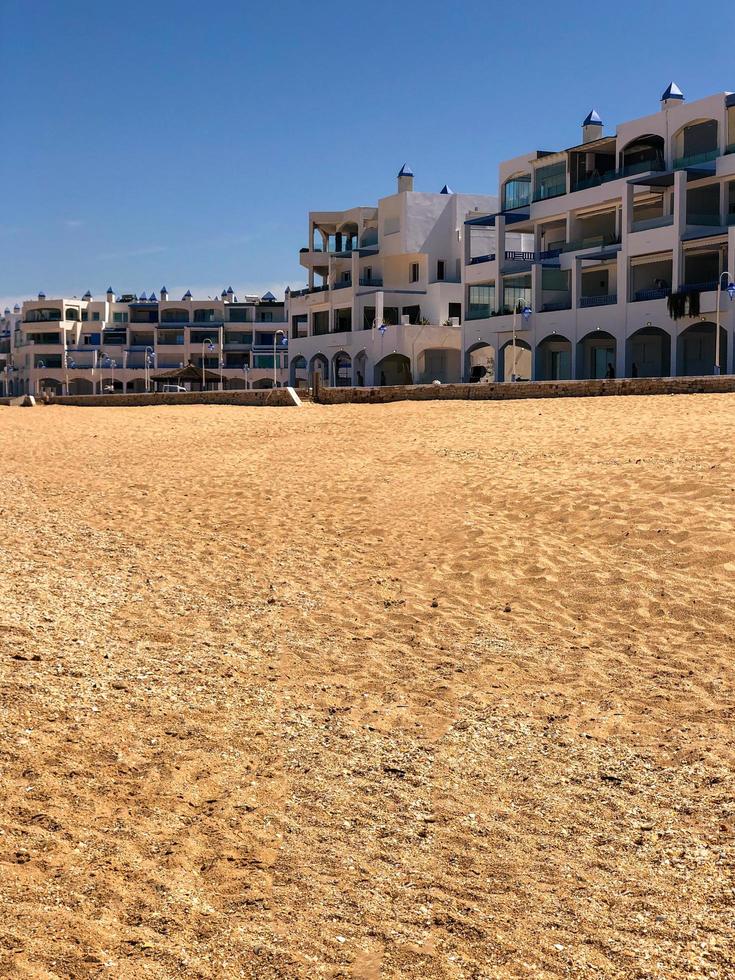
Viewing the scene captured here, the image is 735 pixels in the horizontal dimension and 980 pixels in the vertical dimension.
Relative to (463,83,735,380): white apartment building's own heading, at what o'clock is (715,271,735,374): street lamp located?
The street lamp is roughly at 10 o'clock from the white apartment building.

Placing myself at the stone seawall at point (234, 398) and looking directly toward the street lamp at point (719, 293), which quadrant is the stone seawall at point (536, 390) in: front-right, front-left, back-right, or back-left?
front-right

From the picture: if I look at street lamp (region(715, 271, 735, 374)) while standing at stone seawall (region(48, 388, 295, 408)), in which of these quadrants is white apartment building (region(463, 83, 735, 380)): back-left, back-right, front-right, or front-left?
front-left

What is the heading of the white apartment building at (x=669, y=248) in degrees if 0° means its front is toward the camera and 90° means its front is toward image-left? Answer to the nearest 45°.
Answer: approximately 45°

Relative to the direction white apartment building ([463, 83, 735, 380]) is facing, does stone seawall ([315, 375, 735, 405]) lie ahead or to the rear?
ahead

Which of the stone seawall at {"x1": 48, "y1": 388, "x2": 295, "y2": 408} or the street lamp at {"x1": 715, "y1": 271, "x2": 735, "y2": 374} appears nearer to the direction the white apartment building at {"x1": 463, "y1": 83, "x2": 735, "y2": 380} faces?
the stone seawall
